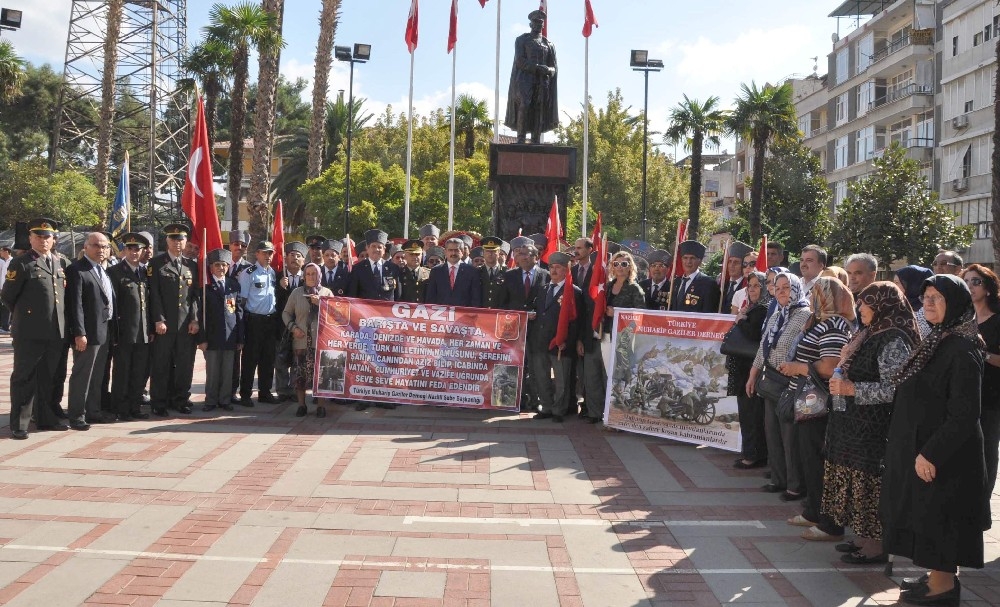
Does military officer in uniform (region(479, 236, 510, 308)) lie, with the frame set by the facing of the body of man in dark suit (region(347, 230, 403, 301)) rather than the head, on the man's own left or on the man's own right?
on the man's own left

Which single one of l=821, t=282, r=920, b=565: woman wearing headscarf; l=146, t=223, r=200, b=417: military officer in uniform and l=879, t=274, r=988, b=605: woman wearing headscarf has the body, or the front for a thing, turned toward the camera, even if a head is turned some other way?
the military officer in uniform

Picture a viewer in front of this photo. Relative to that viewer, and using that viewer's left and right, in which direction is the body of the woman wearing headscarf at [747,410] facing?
facing the viewer and to the left of the viewer

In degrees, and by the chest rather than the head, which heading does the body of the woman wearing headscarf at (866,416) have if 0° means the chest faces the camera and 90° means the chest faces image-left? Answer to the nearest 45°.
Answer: approximately 90°

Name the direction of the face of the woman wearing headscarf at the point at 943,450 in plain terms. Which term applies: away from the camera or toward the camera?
toward the camera

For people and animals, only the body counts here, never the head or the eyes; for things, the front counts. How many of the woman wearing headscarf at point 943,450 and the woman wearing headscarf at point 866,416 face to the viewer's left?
2

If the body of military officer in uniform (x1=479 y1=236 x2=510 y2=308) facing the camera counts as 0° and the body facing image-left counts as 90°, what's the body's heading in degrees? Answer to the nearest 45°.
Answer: approximately 0°

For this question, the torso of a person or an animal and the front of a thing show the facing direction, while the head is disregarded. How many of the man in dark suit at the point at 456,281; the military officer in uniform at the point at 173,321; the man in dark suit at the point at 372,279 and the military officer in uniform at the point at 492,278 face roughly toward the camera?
4

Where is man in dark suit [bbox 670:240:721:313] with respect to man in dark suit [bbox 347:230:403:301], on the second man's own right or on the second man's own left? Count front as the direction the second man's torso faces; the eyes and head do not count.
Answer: on the second man's own left

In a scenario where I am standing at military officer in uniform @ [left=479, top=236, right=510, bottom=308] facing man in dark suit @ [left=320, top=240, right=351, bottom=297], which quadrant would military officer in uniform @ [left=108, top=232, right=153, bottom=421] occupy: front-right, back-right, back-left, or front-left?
front-left

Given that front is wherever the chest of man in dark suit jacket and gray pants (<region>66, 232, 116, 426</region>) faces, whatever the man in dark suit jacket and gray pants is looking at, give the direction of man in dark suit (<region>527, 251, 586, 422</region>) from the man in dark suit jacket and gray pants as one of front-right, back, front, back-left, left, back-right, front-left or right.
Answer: front-left

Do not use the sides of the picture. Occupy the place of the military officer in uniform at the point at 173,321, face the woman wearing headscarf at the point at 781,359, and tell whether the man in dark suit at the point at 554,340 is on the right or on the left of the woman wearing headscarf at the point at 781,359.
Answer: left

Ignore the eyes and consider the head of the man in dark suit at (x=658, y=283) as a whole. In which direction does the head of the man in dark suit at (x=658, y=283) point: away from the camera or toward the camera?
toward the camera

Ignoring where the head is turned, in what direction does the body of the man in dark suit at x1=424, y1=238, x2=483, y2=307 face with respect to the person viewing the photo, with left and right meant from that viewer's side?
facing the viewer

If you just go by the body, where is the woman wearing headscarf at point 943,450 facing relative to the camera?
to the viewer's left

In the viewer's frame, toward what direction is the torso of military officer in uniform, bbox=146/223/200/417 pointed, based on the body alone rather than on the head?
toward the camera

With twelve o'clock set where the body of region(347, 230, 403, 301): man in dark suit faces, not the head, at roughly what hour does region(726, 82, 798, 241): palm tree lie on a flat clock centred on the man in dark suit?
The palm tree is roughly at 7 o'clock from the man in dark suit.

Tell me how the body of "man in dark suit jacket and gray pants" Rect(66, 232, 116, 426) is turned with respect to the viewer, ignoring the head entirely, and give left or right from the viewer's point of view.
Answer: facing the viewer and to the right of the viewer
